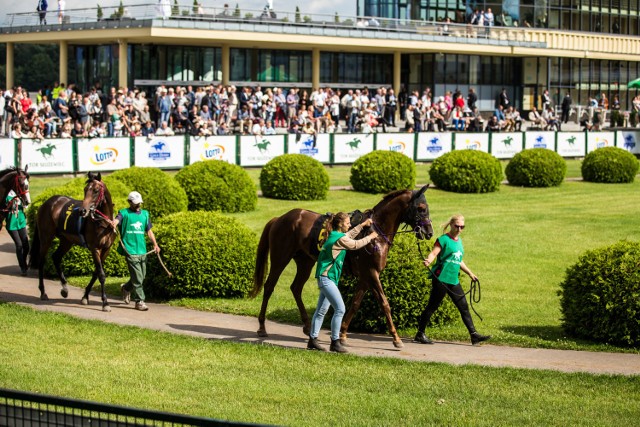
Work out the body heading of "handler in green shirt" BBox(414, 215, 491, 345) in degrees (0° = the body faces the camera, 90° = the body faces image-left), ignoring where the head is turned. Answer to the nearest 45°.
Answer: approximately 315°

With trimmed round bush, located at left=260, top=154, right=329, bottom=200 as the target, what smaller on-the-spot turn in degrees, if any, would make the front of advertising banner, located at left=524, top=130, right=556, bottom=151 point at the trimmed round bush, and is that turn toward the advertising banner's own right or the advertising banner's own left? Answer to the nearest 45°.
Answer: approximately 45° to the advertising banner's own right

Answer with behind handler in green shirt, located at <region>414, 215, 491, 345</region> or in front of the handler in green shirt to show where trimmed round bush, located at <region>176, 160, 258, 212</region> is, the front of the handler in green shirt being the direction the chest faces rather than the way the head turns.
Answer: behind

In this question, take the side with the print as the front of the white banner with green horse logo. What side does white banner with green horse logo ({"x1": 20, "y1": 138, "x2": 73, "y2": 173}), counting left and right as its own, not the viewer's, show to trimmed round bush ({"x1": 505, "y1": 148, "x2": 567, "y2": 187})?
left

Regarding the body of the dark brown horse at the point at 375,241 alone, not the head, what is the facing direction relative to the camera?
to the viewer's right

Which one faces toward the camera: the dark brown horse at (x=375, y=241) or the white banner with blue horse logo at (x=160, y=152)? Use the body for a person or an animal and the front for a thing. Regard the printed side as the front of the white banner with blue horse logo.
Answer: the white banner with blue horse logo

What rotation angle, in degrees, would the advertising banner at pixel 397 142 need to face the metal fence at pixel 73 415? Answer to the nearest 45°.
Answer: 0° — it already faces it

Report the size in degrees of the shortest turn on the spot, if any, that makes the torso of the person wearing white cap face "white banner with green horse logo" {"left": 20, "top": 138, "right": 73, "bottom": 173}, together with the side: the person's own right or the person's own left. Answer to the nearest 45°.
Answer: approximately 135° to the person's own left

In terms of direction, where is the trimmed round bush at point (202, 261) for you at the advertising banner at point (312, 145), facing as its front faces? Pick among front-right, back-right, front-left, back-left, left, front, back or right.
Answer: front

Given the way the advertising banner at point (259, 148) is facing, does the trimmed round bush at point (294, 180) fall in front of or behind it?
in front

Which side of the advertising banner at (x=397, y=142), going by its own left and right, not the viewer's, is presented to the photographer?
front

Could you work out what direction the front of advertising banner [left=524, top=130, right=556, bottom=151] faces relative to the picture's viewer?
facing the viewer

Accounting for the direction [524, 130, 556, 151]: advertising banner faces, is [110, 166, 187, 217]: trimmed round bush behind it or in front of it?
in front

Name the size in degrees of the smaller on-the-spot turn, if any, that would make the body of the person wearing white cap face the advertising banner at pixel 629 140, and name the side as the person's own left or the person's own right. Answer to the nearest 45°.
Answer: approximately 90° to the person's own left

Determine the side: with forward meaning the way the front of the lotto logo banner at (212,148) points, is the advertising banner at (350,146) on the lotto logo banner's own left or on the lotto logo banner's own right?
on the lotto logo banner's own left

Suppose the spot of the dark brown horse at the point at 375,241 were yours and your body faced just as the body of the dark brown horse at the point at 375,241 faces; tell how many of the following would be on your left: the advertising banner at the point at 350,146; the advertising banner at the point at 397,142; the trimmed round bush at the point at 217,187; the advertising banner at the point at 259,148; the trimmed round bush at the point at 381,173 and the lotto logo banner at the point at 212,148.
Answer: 6

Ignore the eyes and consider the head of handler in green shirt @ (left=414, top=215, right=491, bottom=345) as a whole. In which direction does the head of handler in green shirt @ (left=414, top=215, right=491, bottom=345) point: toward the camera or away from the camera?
toward the camera

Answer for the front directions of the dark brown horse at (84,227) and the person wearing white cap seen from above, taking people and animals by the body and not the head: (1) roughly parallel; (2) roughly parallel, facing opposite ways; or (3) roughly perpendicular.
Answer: roughly parallel

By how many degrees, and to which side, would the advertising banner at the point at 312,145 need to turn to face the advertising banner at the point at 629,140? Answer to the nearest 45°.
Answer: approximately 135° to its left
